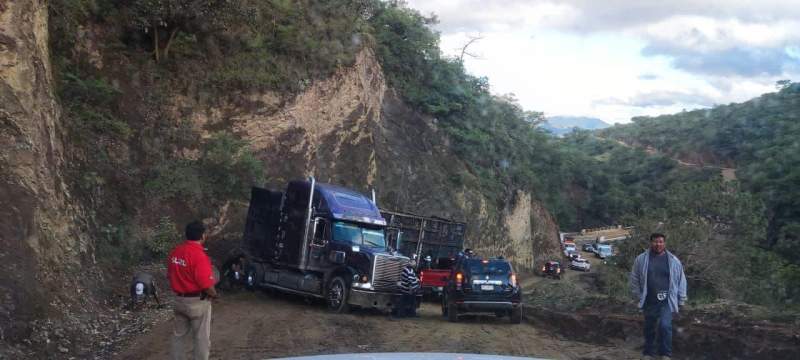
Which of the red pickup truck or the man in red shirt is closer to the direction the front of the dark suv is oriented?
the red pickup truck

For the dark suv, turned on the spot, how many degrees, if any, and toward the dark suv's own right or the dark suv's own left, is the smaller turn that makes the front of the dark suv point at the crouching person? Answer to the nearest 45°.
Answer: approximately 135° to the dark suv's own left

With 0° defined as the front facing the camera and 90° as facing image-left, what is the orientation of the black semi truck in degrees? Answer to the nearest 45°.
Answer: approximately 315°

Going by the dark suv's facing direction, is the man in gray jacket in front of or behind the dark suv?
behind

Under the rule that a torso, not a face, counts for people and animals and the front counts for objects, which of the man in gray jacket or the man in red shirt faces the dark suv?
the man in red shirt

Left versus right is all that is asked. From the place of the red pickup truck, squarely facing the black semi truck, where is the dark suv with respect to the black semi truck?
left

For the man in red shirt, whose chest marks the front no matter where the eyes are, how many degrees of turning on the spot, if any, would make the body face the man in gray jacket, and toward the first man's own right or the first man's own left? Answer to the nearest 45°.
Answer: approximately 45° to the first man's own right

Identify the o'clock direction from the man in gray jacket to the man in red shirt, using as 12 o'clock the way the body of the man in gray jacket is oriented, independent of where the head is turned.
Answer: The man in red shirt is roughly at 2 o'clock from the man in gray jacket.

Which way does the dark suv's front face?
away from the camera

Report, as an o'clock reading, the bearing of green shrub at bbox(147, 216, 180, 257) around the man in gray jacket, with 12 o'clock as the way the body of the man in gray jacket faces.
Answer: The green shrub is roughly at 4 o'clock from the man in gray jacket.

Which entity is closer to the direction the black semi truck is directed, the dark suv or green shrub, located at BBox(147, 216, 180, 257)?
the dark suv
